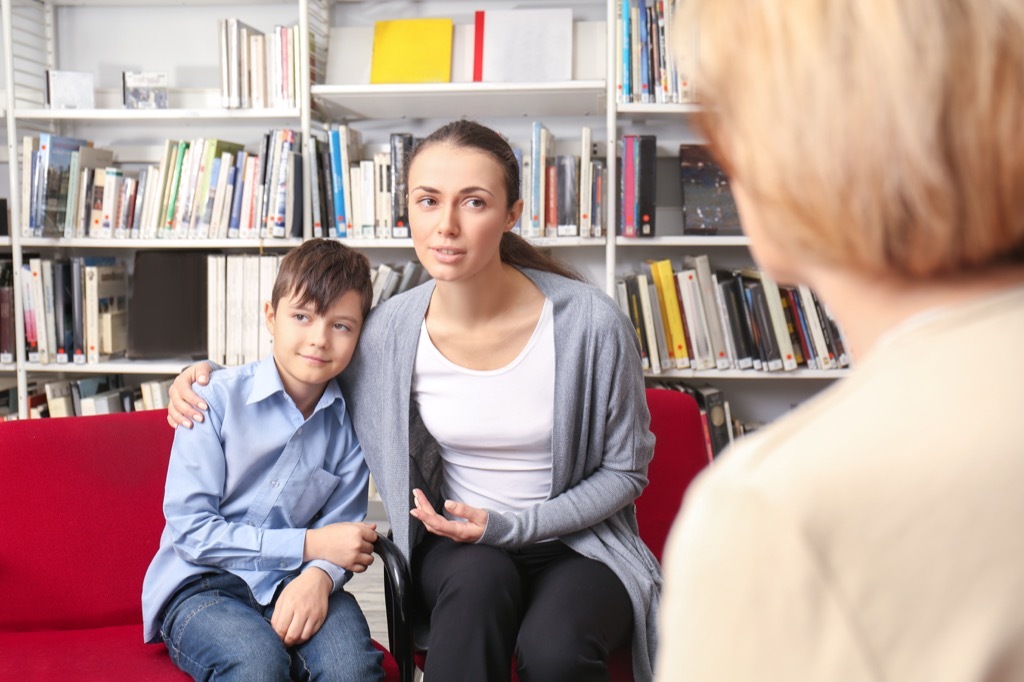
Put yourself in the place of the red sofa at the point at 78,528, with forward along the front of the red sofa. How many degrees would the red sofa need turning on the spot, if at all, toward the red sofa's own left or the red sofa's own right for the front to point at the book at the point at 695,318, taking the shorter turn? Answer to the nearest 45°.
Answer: approximately 135° to the red sofa's own left

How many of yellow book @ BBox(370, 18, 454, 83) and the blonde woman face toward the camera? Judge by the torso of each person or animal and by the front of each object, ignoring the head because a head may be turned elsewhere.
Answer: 1

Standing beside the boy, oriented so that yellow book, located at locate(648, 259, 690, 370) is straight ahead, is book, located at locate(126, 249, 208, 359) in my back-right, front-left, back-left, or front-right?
front-left

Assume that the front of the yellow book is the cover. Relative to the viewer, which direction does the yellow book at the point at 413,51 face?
toward the camera

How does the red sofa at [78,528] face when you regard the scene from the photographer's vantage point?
facing the viewer

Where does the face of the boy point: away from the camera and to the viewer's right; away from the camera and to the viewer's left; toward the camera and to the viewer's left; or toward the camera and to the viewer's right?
toward the camera and to the viewer's right

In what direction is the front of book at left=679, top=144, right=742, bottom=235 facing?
toward the camera

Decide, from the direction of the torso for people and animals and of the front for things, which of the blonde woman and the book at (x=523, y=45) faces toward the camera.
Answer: the book

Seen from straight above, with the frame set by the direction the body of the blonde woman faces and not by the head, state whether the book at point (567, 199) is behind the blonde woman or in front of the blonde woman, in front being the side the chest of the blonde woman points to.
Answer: in front

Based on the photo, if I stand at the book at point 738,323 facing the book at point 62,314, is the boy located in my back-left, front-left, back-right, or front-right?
front-left

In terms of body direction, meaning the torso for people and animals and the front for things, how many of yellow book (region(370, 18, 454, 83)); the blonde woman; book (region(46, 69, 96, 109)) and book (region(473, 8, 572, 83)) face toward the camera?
3

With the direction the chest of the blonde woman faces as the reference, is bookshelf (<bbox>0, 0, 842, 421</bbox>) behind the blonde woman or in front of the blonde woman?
in front

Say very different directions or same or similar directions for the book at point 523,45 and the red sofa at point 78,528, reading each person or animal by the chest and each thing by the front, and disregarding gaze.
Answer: same or similar directions

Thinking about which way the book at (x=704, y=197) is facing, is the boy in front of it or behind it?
in front

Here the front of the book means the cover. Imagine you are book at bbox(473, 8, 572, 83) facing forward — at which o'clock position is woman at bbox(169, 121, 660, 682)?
The woman is roughly at 12 o'clock from the book.

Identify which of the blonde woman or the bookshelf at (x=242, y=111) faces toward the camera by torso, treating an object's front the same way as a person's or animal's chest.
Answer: the bookshelf

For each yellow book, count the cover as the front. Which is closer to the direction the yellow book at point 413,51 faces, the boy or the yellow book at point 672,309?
the boy

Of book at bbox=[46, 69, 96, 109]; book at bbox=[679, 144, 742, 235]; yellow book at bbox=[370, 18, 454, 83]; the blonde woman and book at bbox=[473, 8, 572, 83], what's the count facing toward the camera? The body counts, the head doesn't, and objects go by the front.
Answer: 4

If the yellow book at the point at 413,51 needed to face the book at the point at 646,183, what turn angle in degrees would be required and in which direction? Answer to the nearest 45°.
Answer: approximately 90° to its left
